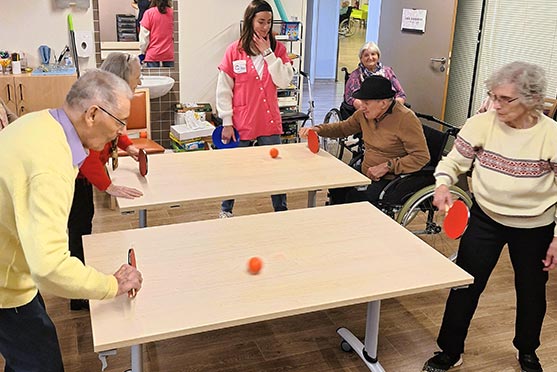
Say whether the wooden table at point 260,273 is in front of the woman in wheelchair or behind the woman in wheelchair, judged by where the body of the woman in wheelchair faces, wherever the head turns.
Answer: in front

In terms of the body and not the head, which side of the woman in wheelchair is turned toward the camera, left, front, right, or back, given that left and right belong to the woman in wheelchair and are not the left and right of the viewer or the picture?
front

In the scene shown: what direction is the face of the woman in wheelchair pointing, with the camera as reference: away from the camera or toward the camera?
toward the camera

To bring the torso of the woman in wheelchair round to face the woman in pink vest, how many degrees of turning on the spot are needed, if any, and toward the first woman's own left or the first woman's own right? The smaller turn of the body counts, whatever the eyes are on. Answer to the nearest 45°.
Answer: approximately 45° to the first woman's own right

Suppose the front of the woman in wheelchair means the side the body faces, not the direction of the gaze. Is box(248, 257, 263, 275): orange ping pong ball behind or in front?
in front

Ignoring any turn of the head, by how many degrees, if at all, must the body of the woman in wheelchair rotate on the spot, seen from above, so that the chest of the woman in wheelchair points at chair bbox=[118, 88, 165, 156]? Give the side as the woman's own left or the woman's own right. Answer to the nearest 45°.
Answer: approximately 90° to the woman's own right

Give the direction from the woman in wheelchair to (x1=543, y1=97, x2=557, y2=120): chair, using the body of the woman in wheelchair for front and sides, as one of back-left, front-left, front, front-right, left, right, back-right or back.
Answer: left

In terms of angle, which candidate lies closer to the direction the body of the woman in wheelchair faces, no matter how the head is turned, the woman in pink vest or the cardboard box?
the woman in pink vest

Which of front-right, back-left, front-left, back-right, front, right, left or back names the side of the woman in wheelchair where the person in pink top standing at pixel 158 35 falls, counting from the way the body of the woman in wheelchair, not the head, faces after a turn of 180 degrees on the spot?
left

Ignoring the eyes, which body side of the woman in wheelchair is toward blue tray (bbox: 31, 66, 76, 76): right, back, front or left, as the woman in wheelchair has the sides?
right

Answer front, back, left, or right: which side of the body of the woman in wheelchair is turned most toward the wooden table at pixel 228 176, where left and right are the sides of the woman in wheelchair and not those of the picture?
front

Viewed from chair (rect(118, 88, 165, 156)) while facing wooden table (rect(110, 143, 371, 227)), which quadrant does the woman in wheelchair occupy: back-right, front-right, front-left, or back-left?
front-left

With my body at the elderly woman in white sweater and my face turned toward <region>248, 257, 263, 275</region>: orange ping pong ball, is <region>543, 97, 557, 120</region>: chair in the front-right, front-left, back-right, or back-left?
back-right

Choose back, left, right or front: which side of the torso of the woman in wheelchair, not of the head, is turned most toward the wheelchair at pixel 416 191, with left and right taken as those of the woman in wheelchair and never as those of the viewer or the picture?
front

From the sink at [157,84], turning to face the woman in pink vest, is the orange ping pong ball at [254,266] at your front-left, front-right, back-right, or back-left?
front-right

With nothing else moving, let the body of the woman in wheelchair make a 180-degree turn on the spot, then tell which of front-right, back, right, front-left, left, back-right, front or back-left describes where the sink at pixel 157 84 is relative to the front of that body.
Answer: left

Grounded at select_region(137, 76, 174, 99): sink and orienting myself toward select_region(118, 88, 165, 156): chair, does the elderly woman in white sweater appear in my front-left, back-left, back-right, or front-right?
front-left

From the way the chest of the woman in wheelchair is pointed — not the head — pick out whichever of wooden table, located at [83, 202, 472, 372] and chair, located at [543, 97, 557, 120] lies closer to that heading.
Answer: the wooden table

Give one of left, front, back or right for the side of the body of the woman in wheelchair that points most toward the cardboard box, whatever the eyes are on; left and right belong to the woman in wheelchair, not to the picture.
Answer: right
